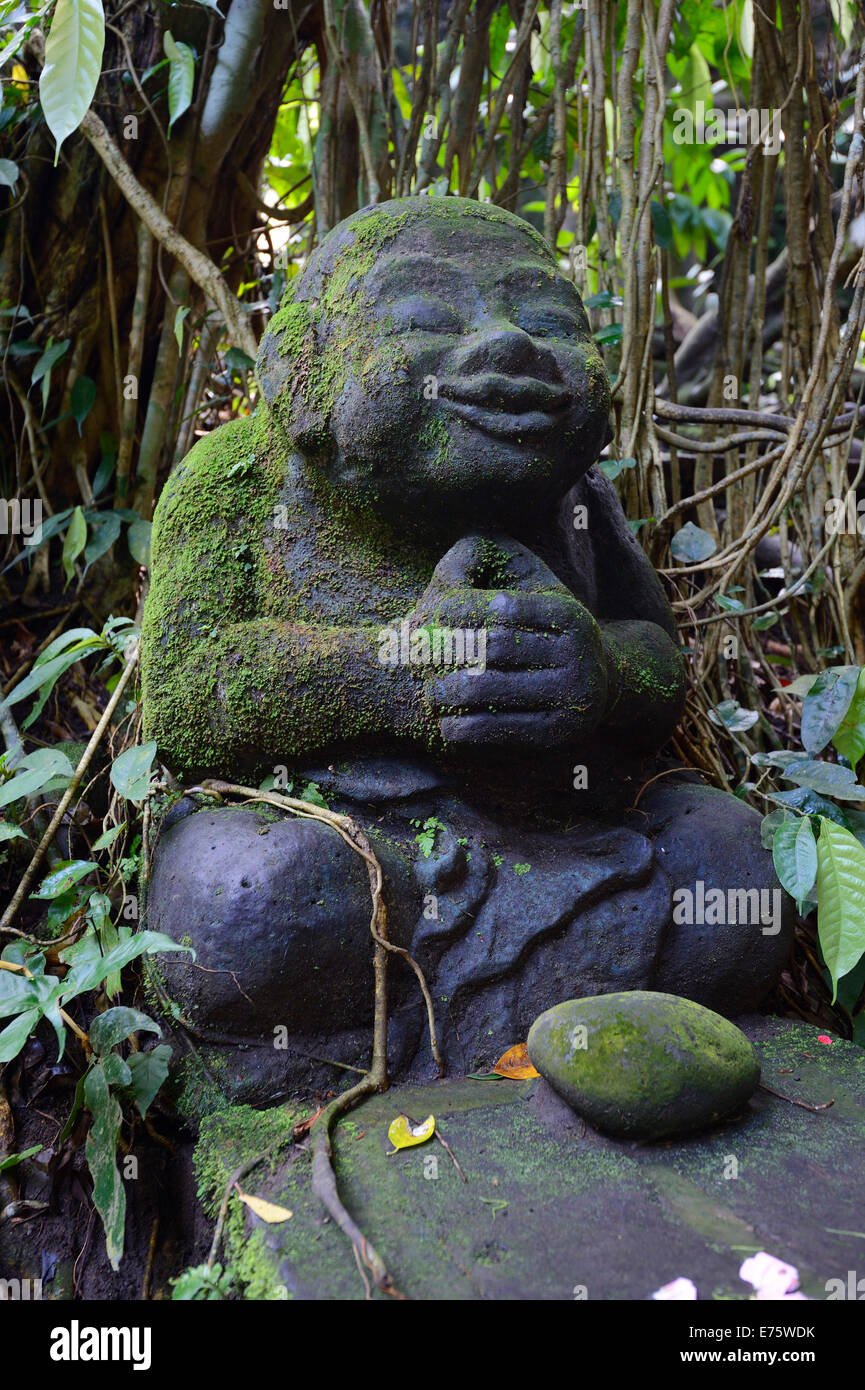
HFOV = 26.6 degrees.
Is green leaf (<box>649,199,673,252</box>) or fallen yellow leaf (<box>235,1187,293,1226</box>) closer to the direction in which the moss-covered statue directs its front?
the fallen yellow leaf

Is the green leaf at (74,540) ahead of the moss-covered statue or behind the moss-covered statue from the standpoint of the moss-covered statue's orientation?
behind

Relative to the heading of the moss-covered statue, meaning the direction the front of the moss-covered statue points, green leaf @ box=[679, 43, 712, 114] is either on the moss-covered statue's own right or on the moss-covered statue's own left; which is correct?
on the moss-covered statue's own left

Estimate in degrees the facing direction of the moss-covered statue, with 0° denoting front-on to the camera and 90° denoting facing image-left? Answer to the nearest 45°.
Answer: approximately 315°

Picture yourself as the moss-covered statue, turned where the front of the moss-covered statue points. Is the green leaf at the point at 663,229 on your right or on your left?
on your left

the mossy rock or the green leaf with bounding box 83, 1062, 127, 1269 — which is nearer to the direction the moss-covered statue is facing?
the mossy rock

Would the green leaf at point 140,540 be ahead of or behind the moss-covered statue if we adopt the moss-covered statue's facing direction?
behind
